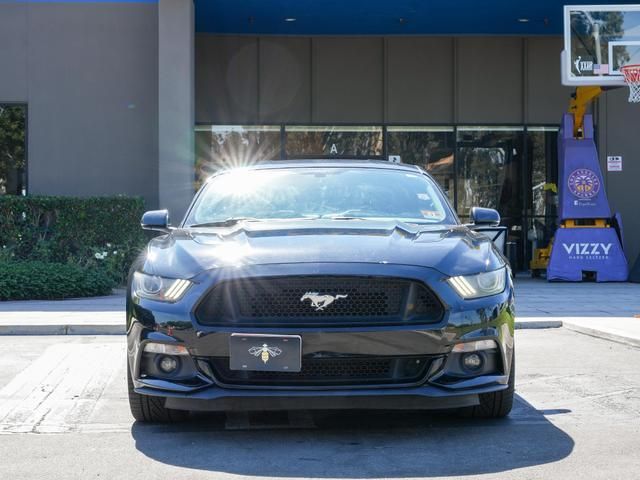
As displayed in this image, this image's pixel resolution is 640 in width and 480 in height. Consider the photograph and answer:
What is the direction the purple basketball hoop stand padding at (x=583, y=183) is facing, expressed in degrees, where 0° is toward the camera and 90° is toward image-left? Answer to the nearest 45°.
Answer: approximately 0°

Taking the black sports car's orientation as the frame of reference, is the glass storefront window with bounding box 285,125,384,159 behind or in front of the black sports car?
behind

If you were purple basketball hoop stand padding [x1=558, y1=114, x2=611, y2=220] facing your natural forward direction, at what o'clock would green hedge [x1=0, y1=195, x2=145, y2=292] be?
The green hedge is roughly at 2 o'clock from the purple basketball hoop stand padding.

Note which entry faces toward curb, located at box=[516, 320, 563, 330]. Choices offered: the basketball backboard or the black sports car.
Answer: the basketball backboard

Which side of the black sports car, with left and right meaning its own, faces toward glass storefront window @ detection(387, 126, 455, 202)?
back

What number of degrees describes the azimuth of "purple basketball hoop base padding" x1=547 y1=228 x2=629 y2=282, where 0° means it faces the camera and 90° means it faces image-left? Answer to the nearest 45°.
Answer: approximately 0°

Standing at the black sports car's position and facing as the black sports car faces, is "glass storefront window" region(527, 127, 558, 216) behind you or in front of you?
behind

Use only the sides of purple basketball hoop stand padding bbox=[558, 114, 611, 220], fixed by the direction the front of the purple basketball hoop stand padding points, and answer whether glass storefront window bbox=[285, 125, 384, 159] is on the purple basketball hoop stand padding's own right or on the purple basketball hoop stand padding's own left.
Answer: on the purple basketball hoop stand padding's own right
